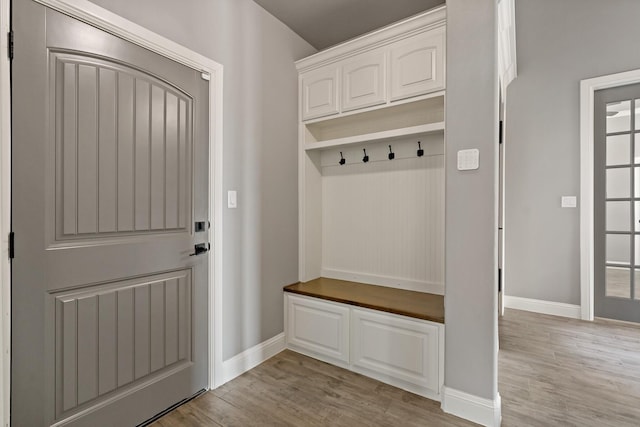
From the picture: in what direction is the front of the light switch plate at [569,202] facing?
toward the camera

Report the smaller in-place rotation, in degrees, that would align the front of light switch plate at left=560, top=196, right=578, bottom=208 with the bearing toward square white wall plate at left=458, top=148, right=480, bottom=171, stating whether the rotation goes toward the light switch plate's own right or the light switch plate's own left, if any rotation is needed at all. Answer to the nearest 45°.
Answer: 0° — it already faces it

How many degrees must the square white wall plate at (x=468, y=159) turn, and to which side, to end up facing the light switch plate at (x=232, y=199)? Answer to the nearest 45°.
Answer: approximately 90° to its right

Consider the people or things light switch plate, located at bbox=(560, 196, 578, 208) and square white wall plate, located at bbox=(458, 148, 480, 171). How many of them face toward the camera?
2

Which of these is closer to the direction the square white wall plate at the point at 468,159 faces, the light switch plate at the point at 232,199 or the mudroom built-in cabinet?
the light switch plate

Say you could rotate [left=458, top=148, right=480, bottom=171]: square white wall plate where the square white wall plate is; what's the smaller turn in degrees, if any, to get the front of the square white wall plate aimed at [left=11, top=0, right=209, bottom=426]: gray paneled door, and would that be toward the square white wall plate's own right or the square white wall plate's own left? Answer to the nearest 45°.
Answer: approximately 45° to the square white wall plate's own right

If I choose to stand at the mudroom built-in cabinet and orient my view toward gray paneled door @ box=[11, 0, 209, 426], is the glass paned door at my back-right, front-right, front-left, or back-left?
back-left

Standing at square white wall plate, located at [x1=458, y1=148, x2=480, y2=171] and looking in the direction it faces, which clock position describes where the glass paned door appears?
The glass paned door is roughly at 7 o'clock from the square white wall plate.

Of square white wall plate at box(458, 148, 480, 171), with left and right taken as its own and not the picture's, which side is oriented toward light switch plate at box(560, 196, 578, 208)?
back

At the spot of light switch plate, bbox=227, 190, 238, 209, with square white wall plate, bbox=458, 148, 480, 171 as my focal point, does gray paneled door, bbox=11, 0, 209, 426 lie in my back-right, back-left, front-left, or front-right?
back-right

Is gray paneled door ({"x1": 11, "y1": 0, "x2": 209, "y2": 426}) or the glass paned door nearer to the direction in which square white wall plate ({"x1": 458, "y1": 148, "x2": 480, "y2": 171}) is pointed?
the gray paneled door

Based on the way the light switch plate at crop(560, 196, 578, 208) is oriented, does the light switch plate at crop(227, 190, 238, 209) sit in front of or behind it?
in front
